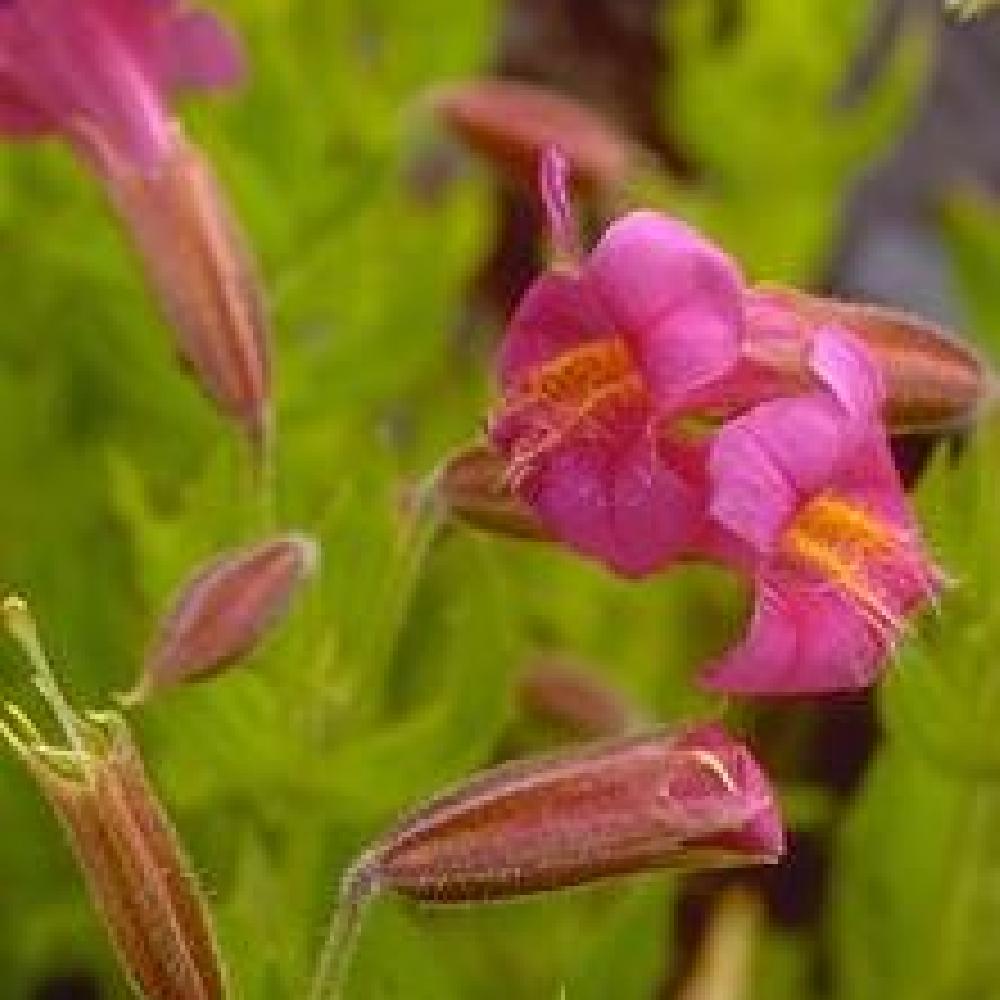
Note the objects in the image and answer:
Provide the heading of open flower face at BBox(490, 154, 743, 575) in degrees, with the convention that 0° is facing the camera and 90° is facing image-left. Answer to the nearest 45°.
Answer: approximately 45°
